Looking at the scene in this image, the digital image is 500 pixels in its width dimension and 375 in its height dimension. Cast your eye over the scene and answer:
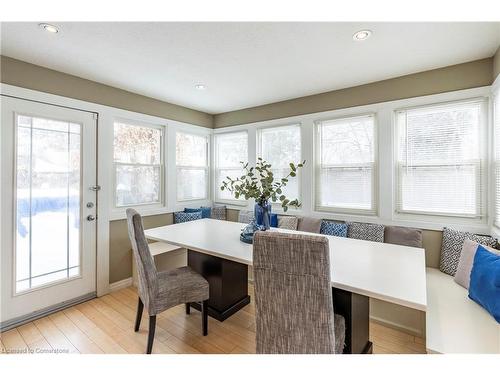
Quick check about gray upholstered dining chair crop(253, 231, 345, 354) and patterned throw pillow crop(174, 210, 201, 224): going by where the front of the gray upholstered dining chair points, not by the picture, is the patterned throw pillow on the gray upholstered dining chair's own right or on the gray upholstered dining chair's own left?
on the gray upholstered dining chair's own left

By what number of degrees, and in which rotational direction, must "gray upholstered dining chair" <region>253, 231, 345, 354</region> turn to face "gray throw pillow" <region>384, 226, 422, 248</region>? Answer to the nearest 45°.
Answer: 0° — it already faces it

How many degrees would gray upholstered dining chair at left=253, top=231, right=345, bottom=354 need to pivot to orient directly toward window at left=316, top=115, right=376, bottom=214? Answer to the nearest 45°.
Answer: approximately 45° to its left

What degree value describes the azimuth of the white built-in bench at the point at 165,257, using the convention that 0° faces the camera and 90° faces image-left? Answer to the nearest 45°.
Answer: approximately 315°

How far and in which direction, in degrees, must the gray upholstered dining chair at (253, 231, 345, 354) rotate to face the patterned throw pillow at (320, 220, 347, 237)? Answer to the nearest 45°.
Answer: approximately 45° to its left

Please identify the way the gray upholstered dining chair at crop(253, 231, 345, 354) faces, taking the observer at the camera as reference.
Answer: facing away from the viewer and to the right of the viewer

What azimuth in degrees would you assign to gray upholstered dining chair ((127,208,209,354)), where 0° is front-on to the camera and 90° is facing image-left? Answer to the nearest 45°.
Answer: approximately 225°
